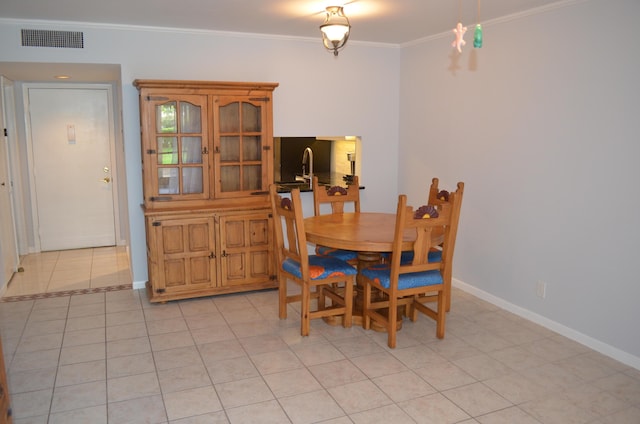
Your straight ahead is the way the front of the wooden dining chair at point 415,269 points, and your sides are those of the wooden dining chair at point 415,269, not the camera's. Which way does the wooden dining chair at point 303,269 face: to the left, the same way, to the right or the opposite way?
to the right

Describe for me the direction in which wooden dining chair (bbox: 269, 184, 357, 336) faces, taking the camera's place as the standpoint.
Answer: facing away from the viewer and to the right of the viewer

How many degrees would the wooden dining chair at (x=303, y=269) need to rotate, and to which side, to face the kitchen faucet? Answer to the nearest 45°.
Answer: approximately 45° to its left

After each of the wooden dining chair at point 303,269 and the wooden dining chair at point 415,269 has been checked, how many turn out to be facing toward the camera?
0

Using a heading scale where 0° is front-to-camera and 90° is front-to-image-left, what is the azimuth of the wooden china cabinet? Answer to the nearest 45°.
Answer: approximately 0°

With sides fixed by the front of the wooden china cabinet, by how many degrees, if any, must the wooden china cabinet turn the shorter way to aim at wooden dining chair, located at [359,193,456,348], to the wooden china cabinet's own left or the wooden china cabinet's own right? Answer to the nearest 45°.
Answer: approximately 45° to the wooden china cabinet's own left

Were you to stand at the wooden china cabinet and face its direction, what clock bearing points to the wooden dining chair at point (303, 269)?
The wooden dining chair is roughly at 11 o'clock from the wooden china cabinet.

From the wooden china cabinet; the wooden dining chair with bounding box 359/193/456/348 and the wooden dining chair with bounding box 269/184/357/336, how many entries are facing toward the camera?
1

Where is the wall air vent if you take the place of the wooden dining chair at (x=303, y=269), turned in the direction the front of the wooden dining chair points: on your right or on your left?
on your left

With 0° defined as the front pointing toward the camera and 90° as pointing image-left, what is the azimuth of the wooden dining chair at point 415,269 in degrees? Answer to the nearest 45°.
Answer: approximately 135°

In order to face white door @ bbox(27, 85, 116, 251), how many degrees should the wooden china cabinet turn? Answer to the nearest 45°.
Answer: approximately 135° to its right

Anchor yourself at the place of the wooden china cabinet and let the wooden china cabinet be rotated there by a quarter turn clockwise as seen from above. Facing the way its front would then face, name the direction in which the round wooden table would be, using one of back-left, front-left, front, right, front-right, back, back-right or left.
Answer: back-left

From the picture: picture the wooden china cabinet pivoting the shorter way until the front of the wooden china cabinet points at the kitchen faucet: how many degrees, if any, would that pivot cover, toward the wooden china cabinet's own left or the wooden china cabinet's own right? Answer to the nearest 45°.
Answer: approximately 135° to the wooden china cabinet's own left

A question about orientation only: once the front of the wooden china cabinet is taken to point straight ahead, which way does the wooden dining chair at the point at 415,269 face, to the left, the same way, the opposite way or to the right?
the opposite way
